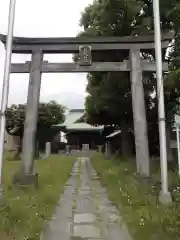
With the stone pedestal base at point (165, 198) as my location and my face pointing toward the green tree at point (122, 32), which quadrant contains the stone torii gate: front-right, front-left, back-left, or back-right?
front-left

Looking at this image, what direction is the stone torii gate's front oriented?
toward the camera

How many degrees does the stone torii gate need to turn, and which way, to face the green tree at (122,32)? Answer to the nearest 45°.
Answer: approximately 135° to its left

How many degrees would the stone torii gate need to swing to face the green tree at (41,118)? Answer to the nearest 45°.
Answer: approximately 180°
